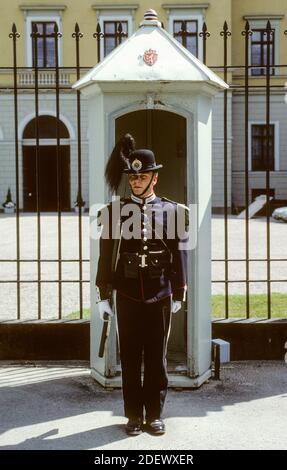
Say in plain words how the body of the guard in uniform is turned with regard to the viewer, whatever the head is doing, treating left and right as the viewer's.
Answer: facing the viewer
